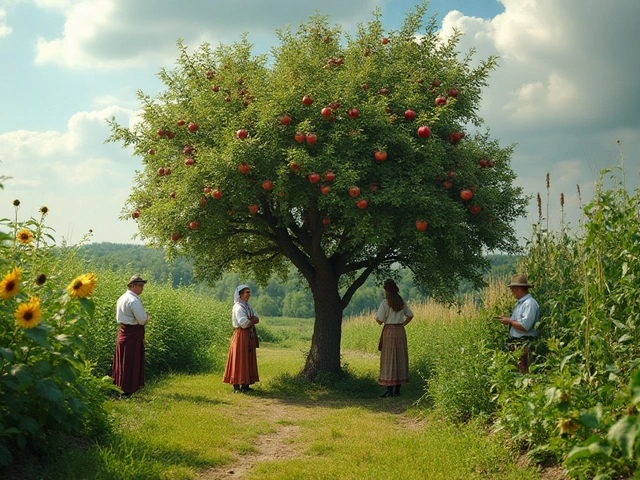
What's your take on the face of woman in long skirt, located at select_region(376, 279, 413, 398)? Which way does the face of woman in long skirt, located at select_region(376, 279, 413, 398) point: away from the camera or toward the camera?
away from the camera

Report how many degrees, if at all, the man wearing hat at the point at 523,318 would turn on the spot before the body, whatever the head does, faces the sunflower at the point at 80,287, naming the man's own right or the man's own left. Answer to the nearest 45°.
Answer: approximately 45° to the man's own left

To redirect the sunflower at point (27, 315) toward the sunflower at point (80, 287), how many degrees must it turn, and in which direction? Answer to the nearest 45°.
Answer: approximately 135° to its left

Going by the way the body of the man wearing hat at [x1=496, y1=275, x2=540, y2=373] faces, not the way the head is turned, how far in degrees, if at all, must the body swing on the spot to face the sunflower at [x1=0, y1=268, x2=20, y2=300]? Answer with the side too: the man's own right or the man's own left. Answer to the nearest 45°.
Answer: approximately 45° to the man's own left

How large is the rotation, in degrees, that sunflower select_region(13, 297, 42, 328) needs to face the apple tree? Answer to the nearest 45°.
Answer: approximately 135° to its left

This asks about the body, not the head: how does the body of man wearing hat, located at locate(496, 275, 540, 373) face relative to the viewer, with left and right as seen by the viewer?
facing to the left of the viewer

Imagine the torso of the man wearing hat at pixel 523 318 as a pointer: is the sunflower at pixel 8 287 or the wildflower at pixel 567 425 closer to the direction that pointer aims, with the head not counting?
the sunflower

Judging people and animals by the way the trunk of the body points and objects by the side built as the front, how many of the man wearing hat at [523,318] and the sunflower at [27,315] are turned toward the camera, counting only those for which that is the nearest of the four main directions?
1

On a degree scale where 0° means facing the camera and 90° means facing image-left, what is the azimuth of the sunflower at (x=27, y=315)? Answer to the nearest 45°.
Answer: approximately 0°
